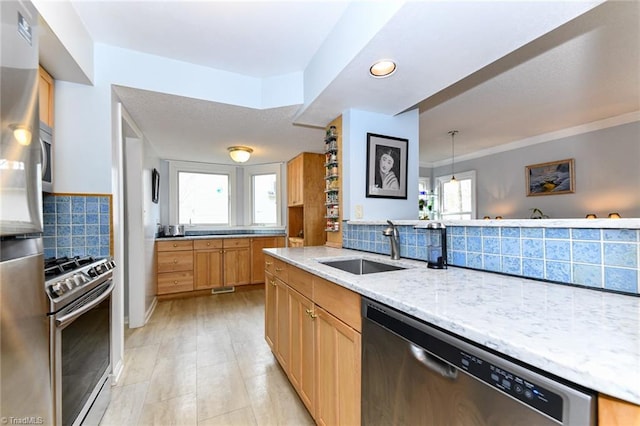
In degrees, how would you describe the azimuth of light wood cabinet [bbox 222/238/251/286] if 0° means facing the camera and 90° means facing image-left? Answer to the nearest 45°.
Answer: approximately 0°

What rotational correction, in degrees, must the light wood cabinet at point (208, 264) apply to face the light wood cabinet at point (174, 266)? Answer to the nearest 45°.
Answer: approximately 90° to its right

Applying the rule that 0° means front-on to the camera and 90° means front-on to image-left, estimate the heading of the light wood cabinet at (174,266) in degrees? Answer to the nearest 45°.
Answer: approximately 0°

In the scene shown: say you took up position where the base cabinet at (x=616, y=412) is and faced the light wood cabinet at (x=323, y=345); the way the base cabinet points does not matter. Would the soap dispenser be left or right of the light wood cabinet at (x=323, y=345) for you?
right

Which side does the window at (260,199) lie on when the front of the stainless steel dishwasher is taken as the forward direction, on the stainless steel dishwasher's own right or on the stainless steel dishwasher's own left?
on the stainless steel dishwasher's own right
